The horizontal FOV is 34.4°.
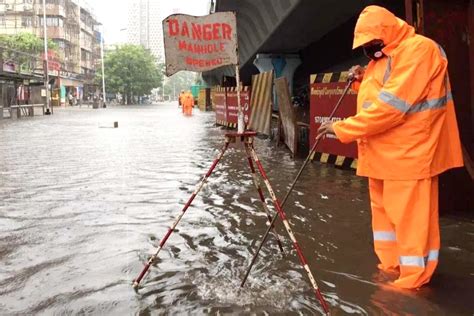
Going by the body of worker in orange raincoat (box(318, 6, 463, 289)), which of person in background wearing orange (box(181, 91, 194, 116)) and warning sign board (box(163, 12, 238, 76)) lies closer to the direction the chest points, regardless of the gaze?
the warning sign board

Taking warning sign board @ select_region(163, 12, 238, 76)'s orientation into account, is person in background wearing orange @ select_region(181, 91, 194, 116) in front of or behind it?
behind

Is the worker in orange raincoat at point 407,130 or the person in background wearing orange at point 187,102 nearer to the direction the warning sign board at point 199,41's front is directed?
the worker in orange raincoat

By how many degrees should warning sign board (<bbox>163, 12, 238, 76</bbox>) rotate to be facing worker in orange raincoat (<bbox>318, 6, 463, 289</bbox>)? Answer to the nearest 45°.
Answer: approximately 45° to its left

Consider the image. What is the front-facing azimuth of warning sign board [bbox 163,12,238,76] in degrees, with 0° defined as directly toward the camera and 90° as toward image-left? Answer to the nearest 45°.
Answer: approximately 0°

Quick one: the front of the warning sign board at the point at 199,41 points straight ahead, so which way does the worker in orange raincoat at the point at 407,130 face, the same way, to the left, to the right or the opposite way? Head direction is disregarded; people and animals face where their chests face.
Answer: to the right

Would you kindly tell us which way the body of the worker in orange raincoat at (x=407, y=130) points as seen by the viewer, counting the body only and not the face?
to the viewer's left
